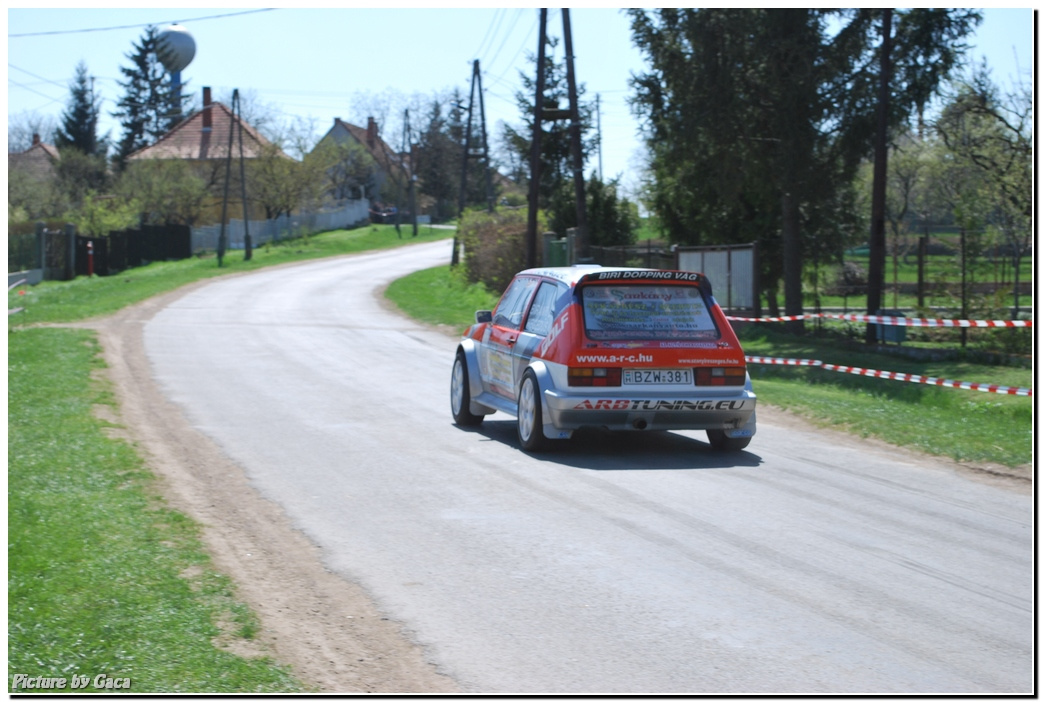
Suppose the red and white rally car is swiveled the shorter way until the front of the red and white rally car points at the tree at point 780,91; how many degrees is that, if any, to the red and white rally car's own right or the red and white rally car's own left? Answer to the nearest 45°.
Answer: approximately 45° to the red and white rally car's own right

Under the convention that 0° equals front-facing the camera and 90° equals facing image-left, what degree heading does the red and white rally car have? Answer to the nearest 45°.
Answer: approximately 135°

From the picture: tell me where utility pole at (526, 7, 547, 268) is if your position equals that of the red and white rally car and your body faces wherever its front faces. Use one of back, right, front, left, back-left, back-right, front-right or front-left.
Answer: front-right

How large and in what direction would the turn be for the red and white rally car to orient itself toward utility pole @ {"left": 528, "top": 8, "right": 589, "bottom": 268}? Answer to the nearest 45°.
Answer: approximately 45° to its right

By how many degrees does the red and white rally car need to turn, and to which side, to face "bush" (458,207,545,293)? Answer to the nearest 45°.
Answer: approximately 45° to its right

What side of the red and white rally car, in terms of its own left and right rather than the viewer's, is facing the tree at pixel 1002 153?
right

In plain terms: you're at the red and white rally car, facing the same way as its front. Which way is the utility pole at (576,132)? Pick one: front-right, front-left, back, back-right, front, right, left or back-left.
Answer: front-right

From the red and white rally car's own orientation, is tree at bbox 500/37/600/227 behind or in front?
in front
